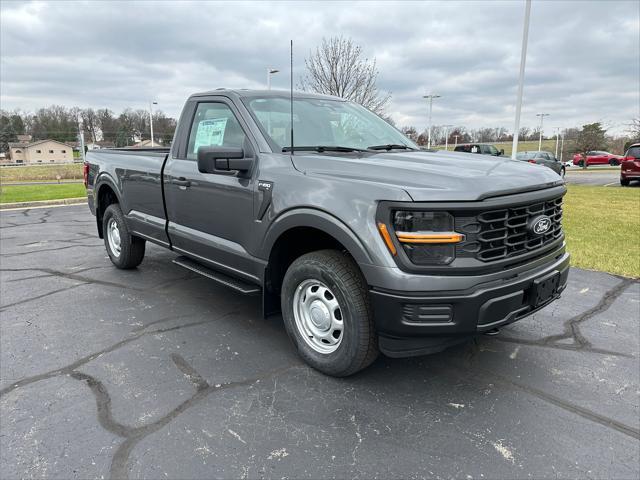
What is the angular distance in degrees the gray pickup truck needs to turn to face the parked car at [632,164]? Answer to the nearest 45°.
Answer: approximately 90° to its left

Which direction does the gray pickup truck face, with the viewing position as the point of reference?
facing the viewer and to the right of the viewer
